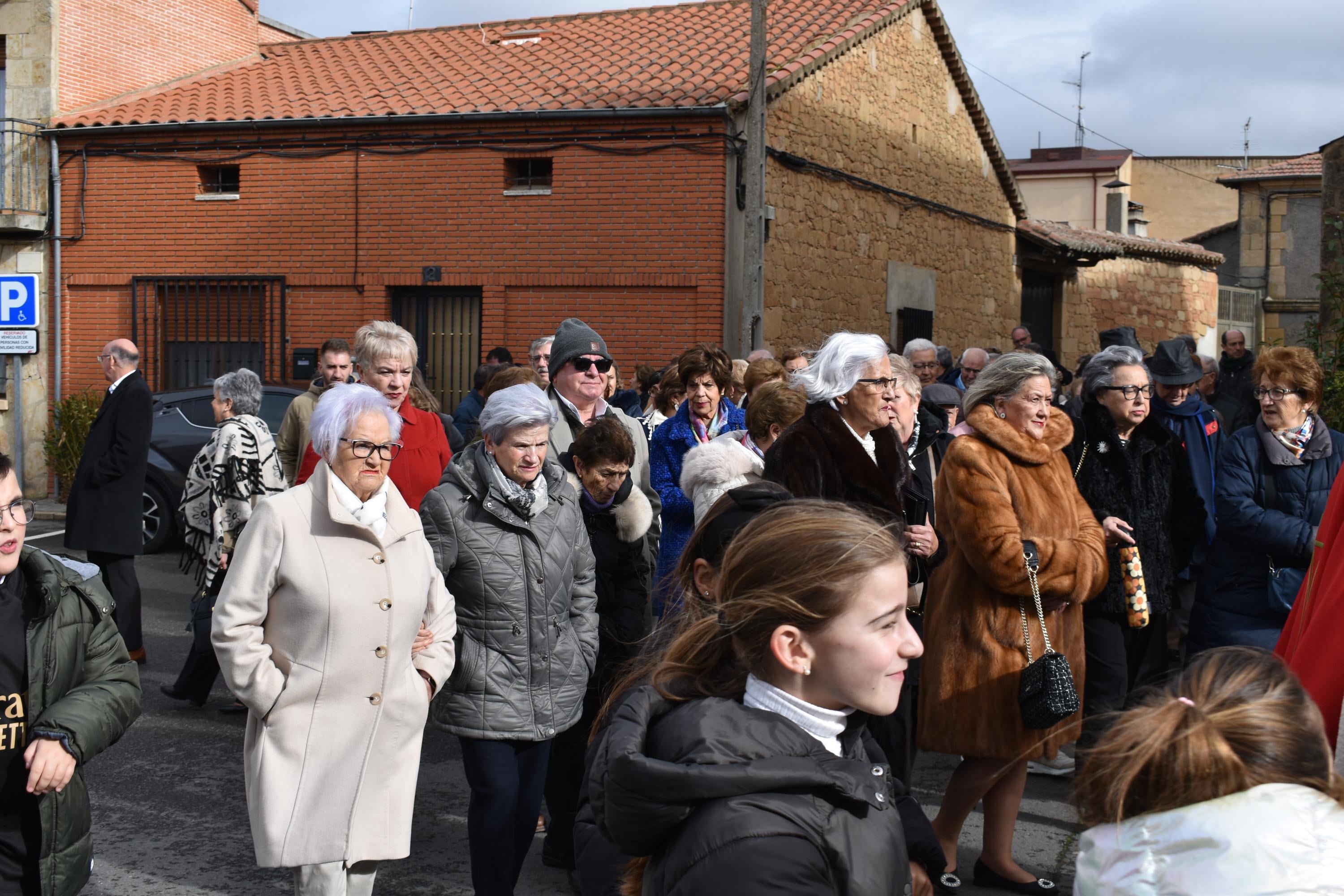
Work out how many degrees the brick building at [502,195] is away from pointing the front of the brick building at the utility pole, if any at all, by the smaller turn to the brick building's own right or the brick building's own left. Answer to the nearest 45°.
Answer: approximately 45° to the brick building's own left

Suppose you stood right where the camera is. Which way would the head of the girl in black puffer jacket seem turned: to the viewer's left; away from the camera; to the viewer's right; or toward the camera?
to the viewer's right

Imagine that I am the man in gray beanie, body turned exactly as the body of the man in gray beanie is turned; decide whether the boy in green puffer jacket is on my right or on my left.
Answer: on my right

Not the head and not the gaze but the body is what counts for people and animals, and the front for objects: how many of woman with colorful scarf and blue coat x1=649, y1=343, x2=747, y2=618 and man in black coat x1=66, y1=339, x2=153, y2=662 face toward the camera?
1

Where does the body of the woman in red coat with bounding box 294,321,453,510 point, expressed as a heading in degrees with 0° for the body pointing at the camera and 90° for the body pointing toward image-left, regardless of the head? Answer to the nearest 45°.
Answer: approximately 315°
